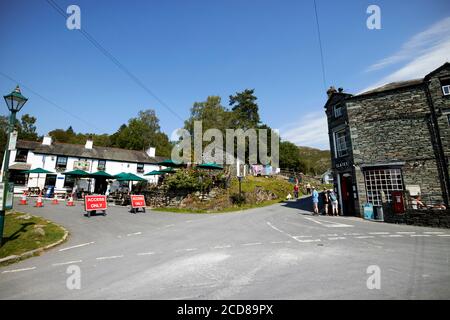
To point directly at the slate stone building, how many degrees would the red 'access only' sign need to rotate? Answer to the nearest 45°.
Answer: approximately 45° to its left

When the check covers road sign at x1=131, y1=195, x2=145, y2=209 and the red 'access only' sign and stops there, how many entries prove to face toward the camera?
2

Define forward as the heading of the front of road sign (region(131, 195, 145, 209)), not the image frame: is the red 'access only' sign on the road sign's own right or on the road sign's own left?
on the road sign's own right

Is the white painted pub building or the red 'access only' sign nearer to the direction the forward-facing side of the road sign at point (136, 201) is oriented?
the red 'access only' sign

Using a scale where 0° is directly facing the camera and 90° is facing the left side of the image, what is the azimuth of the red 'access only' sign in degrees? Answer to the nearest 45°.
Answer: approximately 0°

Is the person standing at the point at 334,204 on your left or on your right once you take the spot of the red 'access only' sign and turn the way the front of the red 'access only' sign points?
on your left

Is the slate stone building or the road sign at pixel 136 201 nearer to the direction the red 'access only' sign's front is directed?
the slate stone building

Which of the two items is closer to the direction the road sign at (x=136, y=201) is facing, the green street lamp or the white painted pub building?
the green street lamp

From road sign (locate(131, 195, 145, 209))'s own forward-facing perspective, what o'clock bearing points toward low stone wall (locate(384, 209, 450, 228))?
The low stone wall is roughly at 10 o'clock from the road sign.
